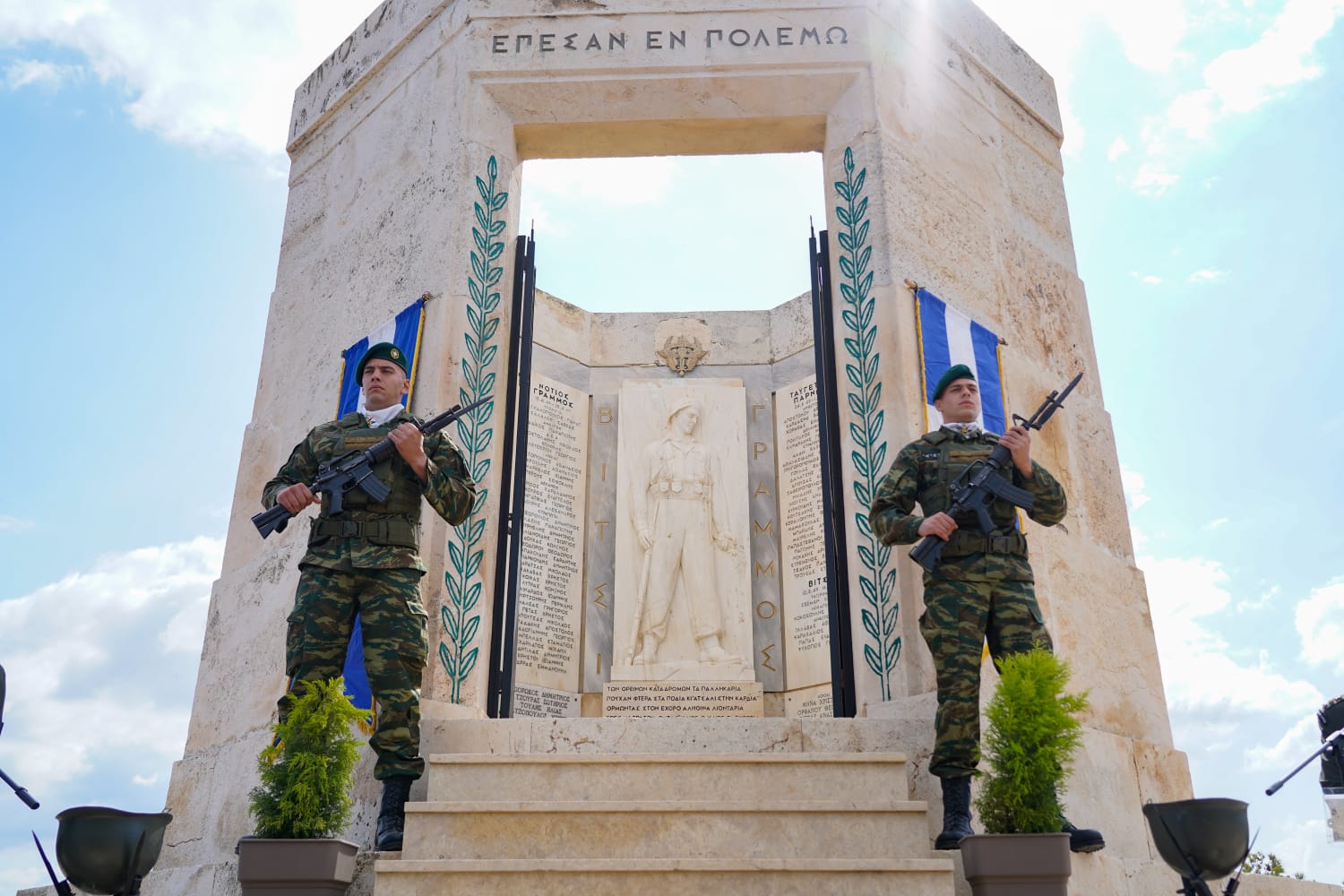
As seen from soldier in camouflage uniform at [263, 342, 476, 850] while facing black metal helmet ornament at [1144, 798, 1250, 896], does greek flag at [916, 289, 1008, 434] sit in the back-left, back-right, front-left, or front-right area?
front-left

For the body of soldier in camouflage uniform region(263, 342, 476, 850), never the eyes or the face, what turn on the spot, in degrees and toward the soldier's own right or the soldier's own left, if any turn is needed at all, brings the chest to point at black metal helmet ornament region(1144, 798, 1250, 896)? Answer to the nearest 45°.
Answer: approximately 45° to the soldier's own left

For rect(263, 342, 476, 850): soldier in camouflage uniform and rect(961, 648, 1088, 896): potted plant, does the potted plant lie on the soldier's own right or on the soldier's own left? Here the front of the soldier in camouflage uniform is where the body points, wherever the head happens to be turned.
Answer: on the soldier's own left

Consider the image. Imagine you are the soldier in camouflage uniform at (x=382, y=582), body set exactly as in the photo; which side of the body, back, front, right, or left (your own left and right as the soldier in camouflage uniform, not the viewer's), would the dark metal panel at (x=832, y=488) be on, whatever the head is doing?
left

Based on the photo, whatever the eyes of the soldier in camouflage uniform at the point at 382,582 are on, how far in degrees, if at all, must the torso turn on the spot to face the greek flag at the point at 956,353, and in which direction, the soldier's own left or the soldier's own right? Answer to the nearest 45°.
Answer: approximately 90° to the soldier's own left

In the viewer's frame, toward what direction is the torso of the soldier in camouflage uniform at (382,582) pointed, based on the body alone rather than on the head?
toward the camera

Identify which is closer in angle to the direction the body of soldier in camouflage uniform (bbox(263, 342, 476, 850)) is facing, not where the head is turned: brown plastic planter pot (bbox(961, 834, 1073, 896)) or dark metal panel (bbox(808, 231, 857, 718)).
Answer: the brown plastic planter pot

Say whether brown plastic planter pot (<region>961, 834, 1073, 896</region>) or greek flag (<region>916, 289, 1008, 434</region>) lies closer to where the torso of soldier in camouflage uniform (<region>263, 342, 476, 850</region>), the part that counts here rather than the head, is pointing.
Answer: the brown plastic planter pot
